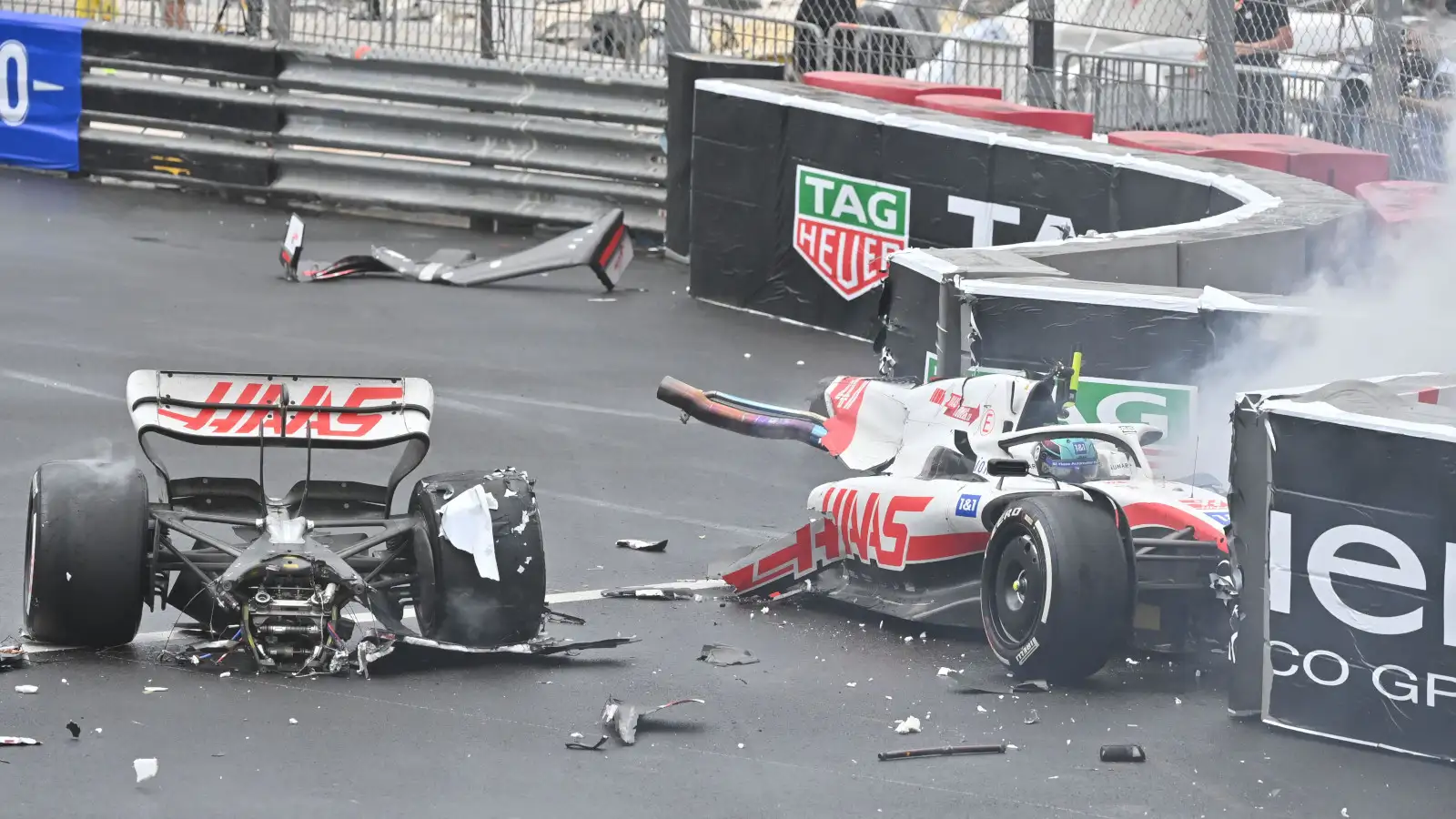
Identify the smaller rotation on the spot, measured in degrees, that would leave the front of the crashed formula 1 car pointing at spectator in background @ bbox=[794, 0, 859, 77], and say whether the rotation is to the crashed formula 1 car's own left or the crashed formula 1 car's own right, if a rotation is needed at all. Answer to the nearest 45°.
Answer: approximately 135° to the crashed formula 1 car's own left

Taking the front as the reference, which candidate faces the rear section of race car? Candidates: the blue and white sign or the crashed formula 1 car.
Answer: the blue and white sign

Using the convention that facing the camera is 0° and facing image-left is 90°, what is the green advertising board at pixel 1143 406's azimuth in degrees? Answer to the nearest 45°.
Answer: approximately 0°

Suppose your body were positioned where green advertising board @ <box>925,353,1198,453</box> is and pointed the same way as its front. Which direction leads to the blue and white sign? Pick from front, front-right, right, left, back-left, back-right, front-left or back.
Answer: back-right

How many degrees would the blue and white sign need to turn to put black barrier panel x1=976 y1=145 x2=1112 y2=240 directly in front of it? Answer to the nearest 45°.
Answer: approximately 45° to its left

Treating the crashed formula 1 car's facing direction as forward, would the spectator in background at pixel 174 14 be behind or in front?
behind

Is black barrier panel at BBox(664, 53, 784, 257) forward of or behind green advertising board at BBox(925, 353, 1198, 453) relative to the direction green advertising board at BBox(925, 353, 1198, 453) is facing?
behind

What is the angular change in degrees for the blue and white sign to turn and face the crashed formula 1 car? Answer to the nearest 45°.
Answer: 0° — it already faces it
